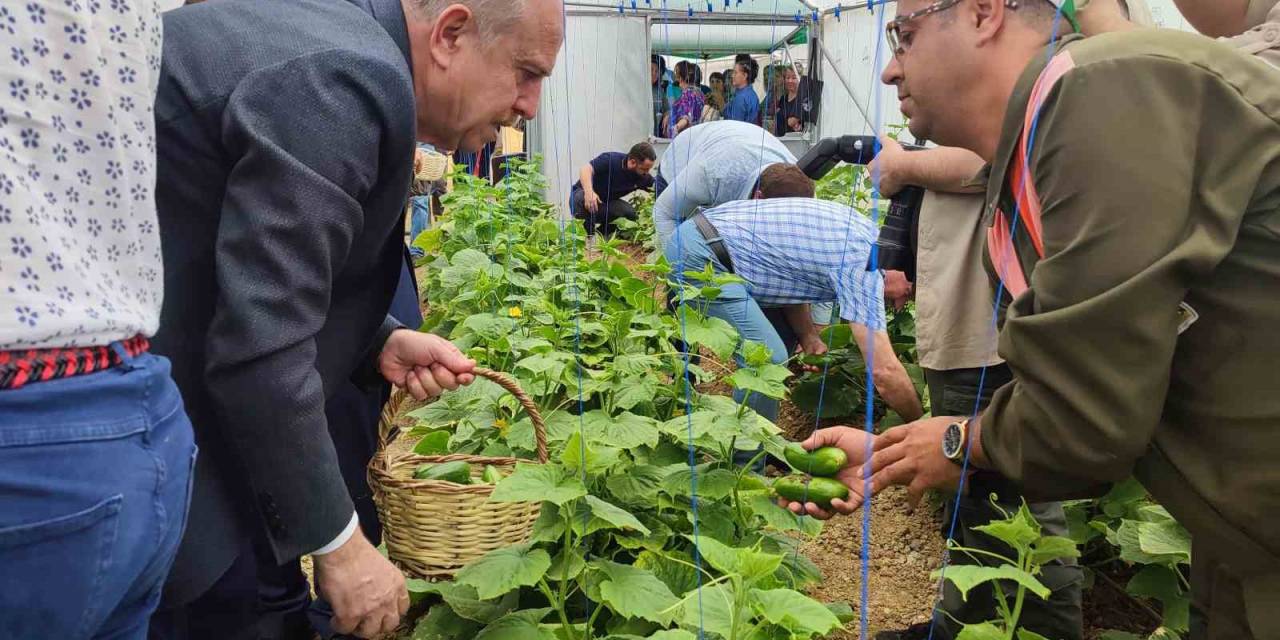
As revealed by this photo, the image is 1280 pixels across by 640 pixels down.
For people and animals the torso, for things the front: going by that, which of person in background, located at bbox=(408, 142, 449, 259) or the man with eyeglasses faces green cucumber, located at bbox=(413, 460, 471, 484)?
the man with eyeglasses

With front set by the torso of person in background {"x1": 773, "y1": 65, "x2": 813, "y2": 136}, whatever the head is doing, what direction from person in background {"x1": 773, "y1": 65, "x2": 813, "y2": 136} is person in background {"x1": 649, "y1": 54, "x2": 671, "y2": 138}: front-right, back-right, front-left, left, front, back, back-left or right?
right

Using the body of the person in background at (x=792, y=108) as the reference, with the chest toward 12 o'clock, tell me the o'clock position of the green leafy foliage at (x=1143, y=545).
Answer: The green leafy foliage is roughly at 12 o'clock from the person in background.

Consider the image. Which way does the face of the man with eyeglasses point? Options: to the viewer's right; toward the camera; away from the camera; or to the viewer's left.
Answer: to the viewer's left

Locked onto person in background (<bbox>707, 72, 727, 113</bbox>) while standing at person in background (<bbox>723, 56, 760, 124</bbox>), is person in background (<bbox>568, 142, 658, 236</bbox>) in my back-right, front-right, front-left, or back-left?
back-left

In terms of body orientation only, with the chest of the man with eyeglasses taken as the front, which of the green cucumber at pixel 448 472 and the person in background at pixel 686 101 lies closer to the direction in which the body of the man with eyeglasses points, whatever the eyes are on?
the green cucumber

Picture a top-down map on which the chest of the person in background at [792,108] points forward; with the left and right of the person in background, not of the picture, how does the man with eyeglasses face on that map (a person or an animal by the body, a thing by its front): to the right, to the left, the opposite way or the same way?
to the right

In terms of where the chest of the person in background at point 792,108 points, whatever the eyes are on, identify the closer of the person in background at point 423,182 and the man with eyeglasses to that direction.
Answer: the man with eyeglasses

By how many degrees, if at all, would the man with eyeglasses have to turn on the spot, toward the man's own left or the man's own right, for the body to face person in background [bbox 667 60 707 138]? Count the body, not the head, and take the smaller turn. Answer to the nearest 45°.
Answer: approximately 45° to the man's own right

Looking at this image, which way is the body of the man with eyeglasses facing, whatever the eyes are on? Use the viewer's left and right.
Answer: facing to the left of the viewer

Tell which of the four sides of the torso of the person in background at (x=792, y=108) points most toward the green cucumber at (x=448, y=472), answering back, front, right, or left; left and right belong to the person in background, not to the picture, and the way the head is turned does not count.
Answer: front
